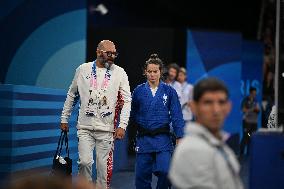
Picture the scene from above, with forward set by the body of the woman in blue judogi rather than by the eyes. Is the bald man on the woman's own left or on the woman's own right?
on the woman's own right

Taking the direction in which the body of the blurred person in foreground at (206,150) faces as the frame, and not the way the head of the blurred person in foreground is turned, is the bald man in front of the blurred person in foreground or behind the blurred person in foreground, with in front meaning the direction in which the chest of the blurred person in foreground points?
behind

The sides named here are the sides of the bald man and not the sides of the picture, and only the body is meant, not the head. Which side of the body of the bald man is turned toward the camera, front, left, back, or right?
front

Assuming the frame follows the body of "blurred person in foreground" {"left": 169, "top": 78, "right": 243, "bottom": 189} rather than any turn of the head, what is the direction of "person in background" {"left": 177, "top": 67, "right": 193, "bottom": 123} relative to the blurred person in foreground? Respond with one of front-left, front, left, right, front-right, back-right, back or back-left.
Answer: back-left

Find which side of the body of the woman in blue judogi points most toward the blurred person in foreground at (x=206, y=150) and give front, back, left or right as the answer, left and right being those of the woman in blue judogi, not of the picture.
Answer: front

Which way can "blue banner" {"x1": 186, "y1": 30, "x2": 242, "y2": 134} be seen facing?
toward the camera

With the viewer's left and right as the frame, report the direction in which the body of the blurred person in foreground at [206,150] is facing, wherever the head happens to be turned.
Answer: facing the viewer and to the right of the viewer

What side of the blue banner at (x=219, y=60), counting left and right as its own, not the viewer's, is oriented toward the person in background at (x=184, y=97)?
front

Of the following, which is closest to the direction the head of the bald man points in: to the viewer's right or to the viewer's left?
to the viewer's right

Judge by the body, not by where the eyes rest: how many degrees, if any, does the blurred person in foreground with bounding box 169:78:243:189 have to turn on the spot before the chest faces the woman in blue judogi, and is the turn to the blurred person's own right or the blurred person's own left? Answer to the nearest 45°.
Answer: approximately 135° to the blurred person's own left

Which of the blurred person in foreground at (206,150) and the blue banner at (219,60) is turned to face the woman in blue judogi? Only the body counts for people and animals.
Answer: the blue banner

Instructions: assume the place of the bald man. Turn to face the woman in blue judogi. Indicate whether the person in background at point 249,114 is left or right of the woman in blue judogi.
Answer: left

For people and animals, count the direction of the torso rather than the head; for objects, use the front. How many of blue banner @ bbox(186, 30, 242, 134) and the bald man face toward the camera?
2

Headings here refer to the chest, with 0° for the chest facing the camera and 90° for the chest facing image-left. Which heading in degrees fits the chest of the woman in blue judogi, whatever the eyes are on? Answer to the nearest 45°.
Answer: approximately 0°
